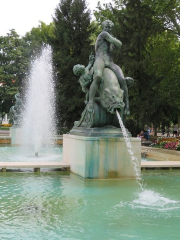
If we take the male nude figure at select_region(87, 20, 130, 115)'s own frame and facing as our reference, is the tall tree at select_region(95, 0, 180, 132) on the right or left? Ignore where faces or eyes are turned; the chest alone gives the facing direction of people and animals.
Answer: on its left

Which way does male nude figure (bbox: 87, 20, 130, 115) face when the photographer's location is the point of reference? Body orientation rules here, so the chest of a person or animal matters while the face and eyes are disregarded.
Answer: facing the viewer and to the right of the viewer

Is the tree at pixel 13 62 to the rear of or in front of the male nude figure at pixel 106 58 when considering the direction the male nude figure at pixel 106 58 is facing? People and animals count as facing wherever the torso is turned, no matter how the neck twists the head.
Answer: to the rear
